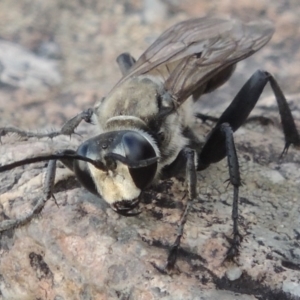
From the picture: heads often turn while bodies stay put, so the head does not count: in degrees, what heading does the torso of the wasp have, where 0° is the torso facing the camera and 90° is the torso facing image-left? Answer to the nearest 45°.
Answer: approximately 45°
